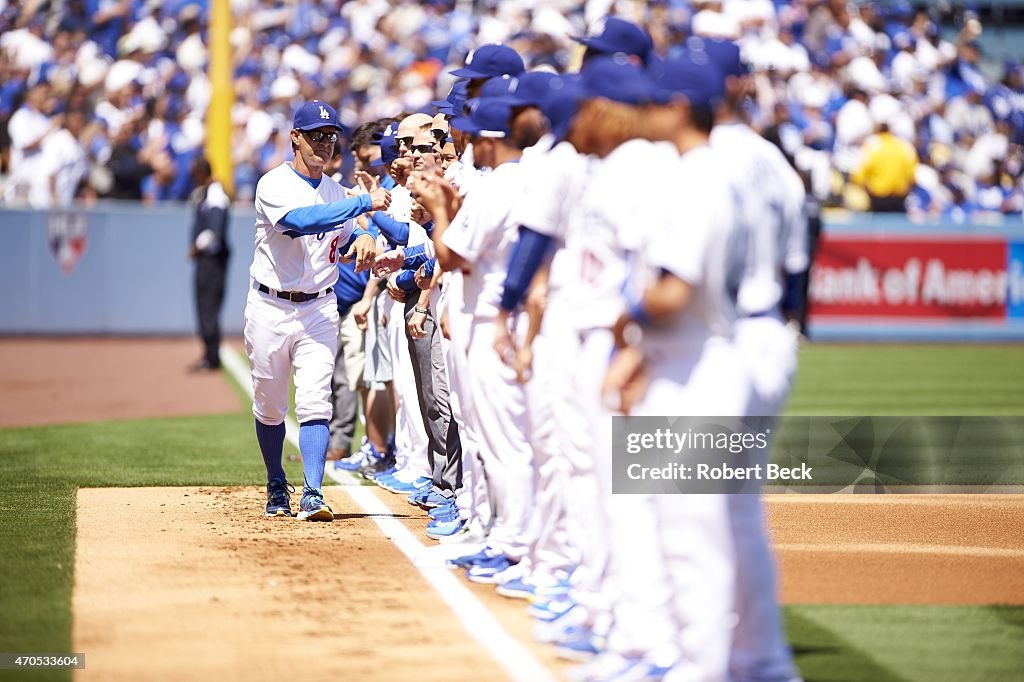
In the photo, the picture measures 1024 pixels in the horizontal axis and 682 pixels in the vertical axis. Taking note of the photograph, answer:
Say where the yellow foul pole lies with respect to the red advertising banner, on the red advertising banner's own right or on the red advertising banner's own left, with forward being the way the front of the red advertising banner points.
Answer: on the red advertising banner's own right

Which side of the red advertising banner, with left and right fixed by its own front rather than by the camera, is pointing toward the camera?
front

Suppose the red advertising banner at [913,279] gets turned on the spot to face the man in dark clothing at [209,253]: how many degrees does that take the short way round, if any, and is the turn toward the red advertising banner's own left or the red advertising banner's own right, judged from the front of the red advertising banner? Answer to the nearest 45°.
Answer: approximately 45° to the red advertising banner's own right

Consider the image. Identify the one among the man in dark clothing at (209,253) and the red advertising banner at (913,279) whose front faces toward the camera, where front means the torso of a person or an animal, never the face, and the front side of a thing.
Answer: the red advertising banner

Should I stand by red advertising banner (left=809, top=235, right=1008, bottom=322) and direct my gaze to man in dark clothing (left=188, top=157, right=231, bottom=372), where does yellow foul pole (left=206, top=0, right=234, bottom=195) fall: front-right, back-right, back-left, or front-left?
front-right
